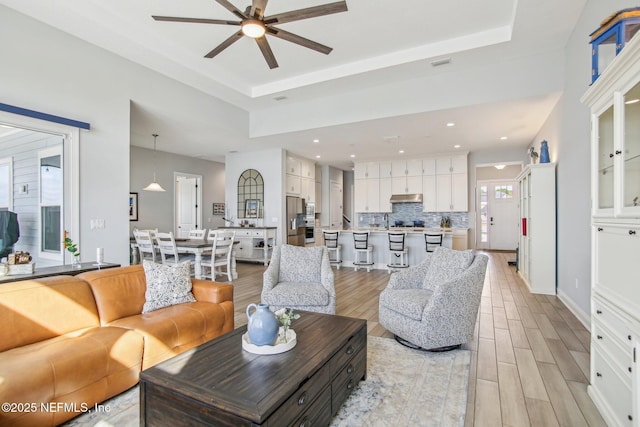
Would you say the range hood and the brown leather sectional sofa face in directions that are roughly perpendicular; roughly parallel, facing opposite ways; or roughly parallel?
roughly perpendicular

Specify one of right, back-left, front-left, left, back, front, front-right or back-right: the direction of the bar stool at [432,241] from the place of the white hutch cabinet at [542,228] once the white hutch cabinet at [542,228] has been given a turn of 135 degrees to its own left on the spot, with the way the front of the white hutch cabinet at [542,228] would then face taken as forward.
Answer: back-right

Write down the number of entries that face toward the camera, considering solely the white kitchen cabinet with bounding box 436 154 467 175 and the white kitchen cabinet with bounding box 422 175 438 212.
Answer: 2

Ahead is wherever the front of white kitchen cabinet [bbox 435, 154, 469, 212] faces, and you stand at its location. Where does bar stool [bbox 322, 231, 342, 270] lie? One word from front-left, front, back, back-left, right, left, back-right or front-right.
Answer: front-right

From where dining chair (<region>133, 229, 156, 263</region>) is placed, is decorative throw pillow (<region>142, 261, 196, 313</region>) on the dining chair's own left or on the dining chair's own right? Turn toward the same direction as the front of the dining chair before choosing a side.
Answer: on the dining chair's own right

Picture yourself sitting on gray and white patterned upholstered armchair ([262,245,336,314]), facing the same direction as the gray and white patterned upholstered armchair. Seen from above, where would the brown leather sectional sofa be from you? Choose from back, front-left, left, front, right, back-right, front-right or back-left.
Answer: front-right

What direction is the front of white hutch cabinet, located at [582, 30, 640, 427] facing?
to the viewer's left

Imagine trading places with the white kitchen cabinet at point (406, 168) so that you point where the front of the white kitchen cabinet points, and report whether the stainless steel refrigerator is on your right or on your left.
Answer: on your right

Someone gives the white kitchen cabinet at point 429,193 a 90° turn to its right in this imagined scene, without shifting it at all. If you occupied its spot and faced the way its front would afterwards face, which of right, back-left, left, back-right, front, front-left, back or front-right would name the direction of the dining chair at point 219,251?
front-left

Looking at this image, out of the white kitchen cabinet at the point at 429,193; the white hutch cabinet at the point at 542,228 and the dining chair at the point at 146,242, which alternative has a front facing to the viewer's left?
the white hutch cabinet

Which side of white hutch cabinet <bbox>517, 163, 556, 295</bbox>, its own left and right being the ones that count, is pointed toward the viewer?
left

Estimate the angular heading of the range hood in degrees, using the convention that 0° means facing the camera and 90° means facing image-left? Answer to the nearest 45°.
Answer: approximately 0°

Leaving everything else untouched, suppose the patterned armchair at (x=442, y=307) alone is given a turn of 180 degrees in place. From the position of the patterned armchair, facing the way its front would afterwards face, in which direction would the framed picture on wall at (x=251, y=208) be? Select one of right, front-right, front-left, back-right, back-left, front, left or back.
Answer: left

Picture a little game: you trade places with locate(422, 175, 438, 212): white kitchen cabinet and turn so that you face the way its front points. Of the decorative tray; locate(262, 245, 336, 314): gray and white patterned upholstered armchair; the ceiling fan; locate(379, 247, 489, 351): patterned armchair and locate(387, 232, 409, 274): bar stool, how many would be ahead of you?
5

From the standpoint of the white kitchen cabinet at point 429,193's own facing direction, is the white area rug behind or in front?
in front
